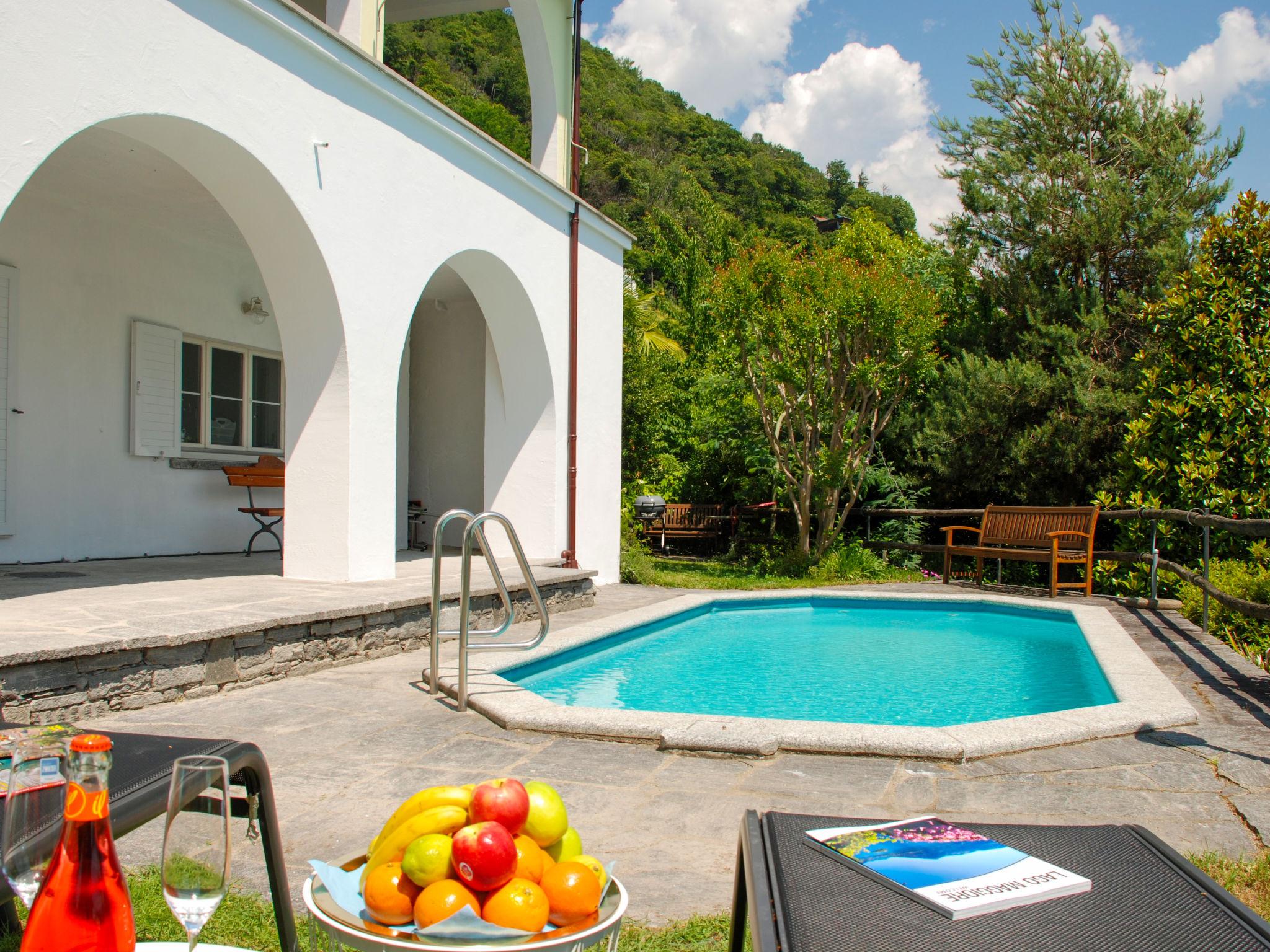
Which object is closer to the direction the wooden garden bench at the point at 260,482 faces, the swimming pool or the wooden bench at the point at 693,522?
the swimming pool

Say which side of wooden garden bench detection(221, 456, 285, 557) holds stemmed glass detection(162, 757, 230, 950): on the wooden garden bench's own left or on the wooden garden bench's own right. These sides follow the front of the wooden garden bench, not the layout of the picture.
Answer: on the wooden garden bench's own right

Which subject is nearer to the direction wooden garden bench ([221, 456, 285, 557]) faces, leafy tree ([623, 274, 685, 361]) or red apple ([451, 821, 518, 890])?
the red apple

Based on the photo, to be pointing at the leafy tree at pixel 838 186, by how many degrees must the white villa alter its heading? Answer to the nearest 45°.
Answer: approximately 90° to its left

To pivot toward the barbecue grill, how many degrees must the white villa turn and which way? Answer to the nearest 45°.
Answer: approximately 90° to its left

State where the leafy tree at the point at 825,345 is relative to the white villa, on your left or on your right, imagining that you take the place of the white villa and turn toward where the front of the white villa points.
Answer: on your left

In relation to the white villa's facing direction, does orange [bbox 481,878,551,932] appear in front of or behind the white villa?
in front

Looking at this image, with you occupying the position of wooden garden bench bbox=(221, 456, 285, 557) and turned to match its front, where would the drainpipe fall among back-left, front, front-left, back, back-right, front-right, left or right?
front-left

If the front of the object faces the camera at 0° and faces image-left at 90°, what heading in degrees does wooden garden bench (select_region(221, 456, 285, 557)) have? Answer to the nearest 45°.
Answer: approximately 315°

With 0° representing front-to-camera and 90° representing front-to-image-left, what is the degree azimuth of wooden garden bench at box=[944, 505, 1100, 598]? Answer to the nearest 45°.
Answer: approximately 45°

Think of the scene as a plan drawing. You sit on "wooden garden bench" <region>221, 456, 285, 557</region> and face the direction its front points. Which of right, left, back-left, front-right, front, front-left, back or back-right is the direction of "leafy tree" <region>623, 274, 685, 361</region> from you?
left

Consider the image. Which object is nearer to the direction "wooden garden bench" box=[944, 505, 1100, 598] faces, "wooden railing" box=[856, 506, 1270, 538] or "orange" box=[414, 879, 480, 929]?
the orange

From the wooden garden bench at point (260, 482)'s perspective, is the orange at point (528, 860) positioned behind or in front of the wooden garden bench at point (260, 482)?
in front

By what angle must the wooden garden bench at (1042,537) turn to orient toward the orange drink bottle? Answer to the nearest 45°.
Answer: approximately 45° to its left

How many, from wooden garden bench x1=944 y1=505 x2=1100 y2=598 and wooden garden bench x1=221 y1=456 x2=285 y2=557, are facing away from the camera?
0

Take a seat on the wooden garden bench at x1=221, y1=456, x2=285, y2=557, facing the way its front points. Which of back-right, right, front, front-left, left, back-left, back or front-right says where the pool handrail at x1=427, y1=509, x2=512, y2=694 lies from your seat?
front-right

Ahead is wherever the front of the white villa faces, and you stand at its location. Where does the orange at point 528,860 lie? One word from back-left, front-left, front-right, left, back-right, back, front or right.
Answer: front-right
